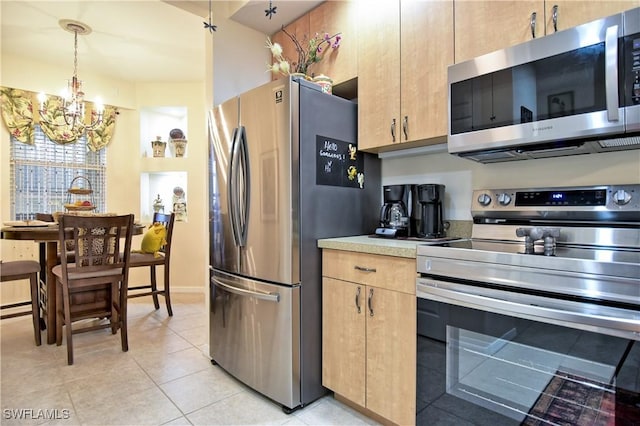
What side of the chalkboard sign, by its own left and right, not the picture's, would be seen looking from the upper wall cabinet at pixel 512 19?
front

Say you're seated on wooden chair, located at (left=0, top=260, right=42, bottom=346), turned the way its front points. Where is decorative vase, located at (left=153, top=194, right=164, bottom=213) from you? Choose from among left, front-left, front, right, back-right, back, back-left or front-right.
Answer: front-left

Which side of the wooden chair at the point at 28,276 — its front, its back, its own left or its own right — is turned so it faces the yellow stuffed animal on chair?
front

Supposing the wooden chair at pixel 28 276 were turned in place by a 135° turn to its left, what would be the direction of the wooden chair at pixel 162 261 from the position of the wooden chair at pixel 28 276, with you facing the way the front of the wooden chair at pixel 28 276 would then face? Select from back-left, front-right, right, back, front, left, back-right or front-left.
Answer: back-right

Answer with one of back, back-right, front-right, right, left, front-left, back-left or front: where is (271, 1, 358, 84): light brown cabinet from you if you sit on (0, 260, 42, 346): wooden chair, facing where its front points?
front-right

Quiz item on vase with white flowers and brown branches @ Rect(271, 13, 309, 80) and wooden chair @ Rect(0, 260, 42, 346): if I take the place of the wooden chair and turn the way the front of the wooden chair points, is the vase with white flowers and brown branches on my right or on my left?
on my right

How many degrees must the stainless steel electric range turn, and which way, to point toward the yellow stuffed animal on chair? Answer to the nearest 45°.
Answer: approximately 45° to its right

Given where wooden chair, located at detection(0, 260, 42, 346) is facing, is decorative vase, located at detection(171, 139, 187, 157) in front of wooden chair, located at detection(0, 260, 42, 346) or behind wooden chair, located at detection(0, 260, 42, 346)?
in front

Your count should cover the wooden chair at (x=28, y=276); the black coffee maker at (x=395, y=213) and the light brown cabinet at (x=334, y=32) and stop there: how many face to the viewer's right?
1

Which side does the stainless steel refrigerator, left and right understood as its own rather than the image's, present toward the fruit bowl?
right

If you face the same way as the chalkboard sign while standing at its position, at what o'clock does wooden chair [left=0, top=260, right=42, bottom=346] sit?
The wooden chair is roughly at 5 o'clock from the chalkboard sign.

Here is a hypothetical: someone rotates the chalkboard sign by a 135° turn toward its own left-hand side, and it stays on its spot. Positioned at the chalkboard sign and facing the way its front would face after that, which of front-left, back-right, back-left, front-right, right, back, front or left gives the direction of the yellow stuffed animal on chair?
front-left

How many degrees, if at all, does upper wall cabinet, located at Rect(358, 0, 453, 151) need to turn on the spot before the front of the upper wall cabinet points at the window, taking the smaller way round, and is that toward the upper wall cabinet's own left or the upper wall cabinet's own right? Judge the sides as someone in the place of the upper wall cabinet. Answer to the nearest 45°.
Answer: approximately 45° to the upper wall cabinet's own right

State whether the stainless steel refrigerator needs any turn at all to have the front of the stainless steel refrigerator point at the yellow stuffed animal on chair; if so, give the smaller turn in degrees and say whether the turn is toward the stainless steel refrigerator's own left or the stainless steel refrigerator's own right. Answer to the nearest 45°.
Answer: approximately 90° to the stainless steel refrigerator's own right

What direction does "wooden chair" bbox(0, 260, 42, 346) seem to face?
to the viewer's right

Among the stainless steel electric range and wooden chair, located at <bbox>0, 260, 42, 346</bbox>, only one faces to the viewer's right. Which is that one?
the wooden chair

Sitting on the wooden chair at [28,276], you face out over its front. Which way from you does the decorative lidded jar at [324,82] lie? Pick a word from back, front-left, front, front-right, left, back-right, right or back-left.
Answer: front-right

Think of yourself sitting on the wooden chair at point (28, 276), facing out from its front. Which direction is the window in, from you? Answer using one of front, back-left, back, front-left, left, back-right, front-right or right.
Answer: left
